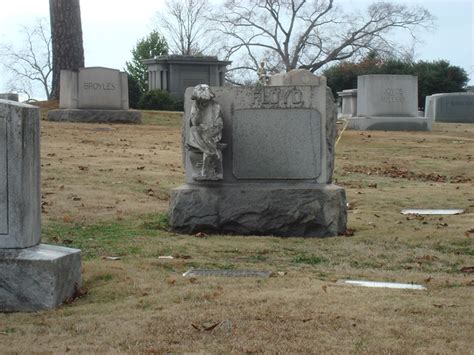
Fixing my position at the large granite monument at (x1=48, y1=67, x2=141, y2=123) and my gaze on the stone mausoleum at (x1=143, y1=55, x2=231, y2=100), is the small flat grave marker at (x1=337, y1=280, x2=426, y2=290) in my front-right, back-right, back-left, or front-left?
back-right

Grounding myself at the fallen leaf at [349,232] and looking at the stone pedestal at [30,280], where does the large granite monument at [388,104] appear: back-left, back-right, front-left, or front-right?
back-right

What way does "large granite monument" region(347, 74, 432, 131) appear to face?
toward the camera

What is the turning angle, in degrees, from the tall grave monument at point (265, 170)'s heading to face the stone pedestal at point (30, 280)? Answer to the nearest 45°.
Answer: approximately 45° to its right

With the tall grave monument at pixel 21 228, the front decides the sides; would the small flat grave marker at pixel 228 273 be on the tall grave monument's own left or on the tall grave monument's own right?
on the tall grave monument's own left

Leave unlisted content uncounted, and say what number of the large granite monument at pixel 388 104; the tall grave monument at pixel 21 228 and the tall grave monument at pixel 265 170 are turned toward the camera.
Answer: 3

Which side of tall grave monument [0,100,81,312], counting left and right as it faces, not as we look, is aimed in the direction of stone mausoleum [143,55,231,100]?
back

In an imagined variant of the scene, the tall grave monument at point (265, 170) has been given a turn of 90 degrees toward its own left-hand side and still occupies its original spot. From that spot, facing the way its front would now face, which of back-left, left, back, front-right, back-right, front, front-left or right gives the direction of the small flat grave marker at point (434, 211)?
front-left

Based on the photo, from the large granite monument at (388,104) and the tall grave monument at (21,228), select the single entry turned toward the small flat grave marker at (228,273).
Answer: the large granite monument

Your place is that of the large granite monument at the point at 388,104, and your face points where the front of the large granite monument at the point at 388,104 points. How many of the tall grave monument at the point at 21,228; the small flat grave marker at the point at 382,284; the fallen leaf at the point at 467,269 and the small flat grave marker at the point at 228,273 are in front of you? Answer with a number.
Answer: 4

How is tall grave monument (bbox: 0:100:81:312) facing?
toward the camera

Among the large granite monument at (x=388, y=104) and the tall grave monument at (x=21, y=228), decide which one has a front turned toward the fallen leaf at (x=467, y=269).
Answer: the large granite monument

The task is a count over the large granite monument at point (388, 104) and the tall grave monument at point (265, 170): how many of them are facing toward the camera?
2

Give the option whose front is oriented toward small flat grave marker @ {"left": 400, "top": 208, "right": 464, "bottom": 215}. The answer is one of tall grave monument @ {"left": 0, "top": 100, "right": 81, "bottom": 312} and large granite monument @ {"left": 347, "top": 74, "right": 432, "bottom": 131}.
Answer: the large granite monument

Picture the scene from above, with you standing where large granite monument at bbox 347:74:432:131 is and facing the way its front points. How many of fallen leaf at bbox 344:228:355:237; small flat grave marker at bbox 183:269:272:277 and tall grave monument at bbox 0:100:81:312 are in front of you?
3

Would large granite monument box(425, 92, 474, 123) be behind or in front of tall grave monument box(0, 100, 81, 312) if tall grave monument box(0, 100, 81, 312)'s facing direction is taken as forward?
behind
